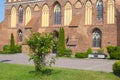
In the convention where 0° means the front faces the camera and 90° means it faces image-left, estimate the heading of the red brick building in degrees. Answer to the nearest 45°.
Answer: approximately 0°

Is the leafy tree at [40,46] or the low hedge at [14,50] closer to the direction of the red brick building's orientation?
the leafy tree

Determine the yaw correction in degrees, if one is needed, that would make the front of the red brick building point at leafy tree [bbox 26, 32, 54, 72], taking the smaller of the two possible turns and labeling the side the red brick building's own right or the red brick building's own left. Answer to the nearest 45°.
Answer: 0° — it already faces it
